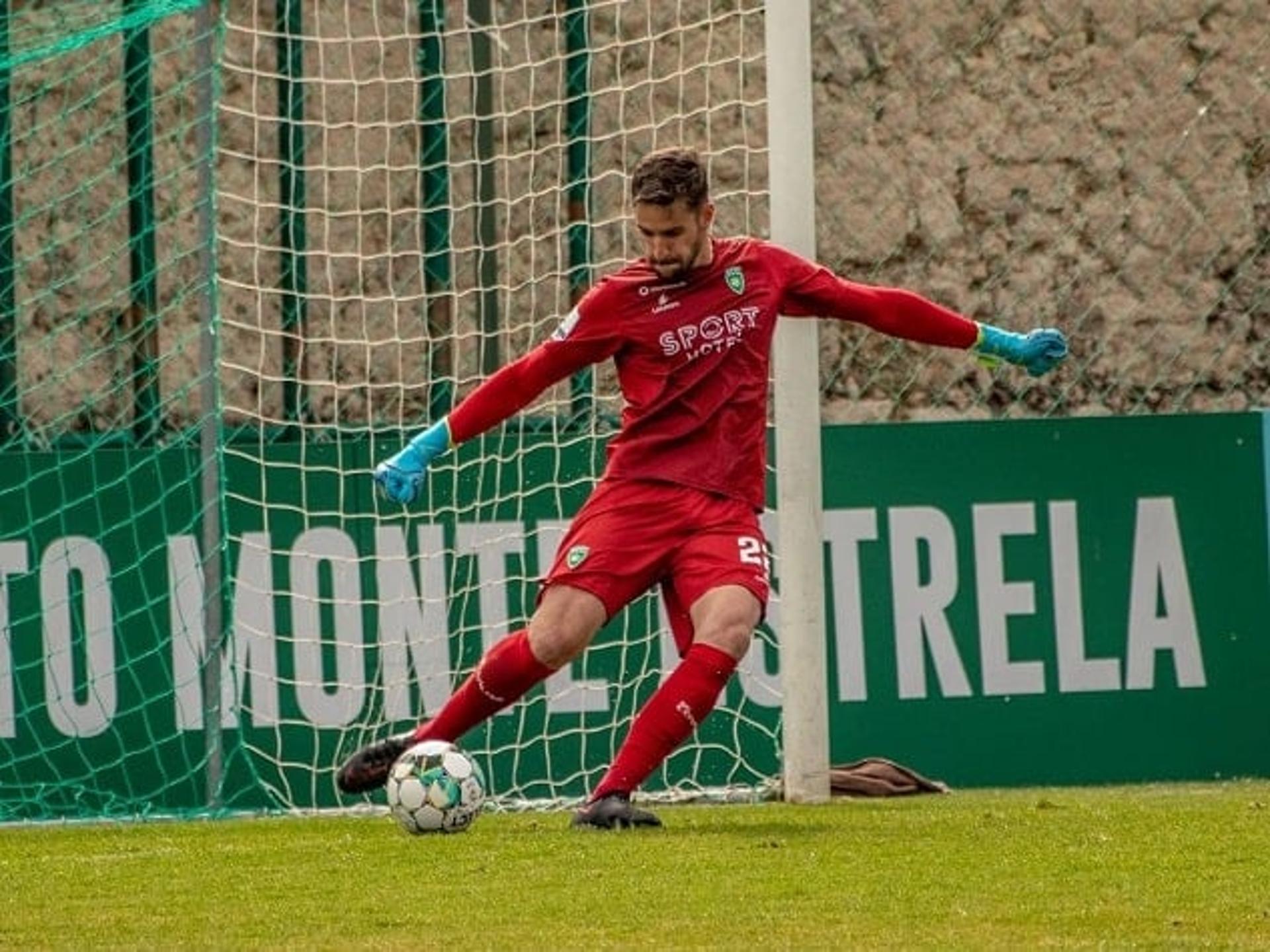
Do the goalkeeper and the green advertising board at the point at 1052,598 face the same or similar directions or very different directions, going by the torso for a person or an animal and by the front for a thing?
same or similar directions

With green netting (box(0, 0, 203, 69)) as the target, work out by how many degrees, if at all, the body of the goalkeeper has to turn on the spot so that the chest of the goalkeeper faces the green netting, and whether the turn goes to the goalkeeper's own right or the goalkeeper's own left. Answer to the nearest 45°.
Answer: approximately 135° to the goalkeeper's own right

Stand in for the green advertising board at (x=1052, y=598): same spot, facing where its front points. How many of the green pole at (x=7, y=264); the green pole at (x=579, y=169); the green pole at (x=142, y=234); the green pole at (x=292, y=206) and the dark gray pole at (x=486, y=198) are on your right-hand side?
5

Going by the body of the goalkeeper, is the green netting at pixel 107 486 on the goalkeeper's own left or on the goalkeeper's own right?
on the goalkeeper's own right

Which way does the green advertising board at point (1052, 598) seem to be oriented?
toward the camera

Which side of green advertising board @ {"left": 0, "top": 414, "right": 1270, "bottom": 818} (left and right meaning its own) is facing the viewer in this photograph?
front

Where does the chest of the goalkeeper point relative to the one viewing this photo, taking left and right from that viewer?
facing the viewer

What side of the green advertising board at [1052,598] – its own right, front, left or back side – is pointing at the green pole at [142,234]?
right

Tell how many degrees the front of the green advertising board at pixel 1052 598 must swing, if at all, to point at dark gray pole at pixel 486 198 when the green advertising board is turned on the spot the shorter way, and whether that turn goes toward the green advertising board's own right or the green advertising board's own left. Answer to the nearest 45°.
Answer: approximately 90° to the green advertising board's own right

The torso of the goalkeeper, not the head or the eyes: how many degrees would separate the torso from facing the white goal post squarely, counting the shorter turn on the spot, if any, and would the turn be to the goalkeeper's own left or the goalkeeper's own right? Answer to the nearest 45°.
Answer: approximately 135° to the goalkeeper's own left

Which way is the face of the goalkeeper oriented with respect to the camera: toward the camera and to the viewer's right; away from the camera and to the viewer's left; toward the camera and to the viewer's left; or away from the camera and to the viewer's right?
toward the camera and to the viewer's left
